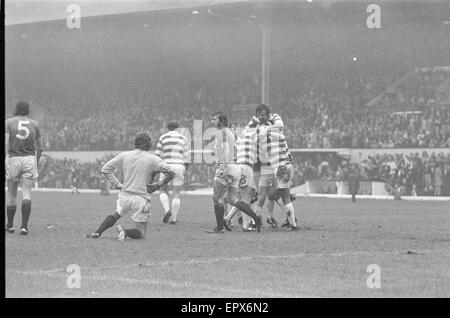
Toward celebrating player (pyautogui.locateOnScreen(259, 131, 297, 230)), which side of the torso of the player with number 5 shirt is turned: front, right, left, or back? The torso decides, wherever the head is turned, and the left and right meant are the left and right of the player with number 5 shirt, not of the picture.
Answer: right

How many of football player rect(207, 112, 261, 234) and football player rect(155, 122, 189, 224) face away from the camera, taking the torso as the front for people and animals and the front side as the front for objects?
1

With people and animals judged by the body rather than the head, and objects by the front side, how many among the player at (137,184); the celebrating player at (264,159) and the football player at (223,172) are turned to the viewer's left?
1

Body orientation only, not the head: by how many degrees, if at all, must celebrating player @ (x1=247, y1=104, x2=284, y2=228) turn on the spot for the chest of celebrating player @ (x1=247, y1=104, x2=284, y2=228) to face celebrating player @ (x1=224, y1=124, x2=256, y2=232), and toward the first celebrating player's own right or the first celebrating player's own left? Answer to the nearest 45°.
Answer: approximately 45° to the first celebrating player's own right

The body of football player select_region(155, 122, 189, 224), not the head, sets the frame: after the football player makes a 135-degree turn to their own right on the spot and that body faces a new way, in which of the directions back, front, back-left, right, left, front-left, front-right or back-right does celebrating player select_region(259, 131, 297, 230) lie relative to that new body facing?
front

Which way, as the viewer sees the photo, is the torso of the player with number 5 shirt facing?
away from the camera

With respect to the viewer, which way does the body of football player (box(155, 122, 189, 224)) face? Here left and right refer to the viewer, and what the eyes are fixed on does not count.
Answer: facing away from the viewer
